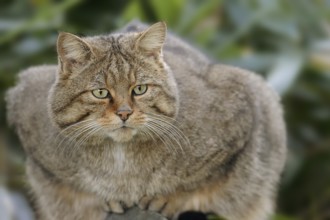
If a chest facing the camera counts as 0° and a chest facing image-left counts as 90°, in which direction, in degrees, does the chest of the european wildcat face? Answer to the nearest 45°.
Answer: approximately 0°
